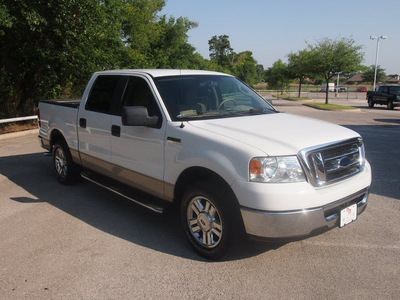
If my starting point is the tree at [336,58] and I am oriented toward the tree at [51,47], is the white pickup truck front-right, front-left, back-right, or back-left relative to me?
front-left

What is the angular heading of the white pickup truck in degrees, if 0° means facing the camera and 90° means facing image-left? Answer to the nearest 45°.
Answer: approximately 315°

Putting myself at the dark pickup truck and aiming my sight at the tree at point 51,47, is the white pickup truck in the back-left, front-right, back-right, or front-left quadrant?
front-left

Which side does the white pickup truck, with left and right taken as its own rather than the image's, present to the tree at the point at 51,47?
back

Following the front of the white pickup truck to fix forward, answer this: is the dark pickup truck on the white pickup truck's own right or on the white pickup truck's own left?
on the white pickup truck's own left

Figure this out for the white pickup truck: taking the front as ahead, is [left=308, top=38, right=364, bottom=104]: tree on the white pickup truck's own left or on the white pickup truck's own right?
on the white pickup truck's own left
